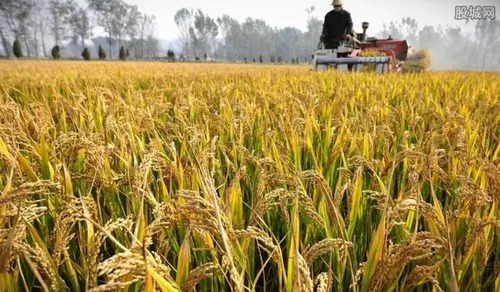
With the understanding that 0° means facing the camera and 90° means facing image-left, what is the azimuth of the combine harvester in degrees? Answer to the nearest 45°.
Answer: approximately 45°
